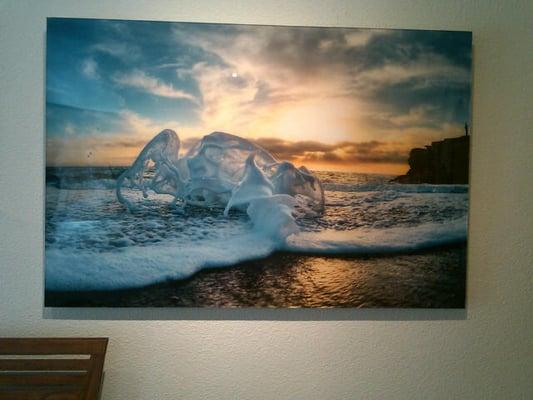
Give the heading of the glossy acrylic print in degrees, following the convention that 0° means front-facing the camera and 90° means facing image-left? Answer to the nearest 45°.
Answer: approximately 0°
